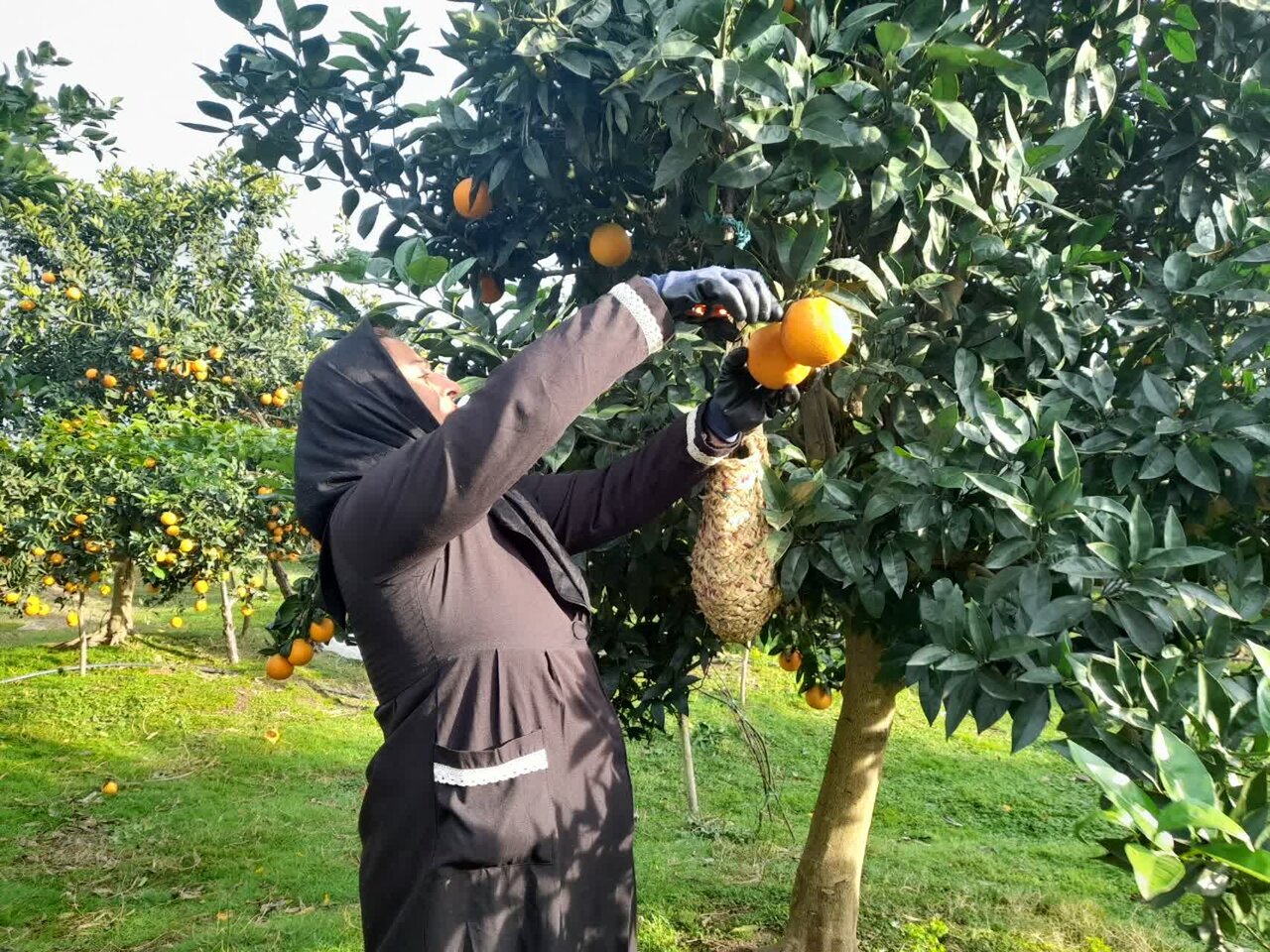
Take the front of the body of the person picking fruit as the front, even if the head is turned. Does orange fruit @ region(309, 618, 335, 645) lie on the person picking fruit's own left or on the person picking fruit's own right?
on the person picking fruit's own left

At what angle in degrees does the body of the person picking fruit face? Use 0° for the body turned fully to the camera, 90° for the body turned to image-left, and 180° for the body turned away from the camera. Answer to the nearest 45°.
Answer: approximately 270°

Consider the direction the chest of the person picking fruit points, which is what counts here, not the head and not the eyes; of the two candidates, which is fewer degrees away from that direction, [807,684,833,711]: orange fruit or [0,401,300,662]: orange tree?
the orange fruit

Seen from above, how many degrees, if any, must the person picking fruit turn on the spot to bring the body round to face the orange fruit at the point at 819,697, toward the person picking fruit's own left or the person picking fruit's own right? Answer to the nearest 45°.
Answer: approximately 45° to the person picking fruit's own left

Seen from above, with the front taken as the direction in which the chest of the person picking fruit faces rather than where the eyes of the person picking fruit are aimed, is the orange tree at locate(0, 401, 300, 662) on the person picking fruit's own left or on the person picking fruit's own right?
on the person picking fruit's own left
